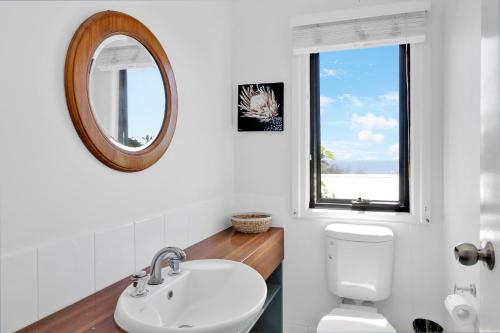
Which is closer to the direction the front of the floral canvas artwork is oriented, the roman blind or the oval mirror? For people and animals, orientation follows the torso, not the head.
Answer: the oval mirror

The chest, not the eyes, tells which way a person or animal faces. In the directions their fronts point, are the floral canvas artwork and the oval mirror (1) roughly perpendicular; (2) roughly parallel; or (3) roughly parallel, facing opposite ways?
roughly perpendicular

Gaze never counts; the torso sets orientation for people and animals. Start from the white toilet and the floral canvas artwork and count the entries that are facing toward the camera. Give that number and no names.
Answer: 2

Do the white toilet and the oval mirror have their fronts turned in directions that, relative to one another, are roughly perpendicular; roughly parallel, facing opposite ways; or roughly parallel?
roughly perpendicular

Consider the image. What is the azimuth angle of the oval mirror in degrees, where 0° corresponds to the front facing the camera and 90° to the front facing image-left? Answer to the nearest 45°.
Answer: approximately 315°

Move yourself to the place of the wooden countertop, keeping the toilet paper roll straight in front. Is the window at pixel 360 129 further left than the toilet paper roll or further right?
left

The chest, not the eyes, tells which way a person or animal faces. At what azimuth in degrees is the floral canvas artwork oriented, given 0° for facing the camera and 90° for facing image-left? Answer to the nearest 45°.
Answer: approximately 0°

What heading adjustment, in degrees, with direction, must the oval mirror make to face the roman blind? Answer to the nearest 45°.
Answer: approximately 45° to its left

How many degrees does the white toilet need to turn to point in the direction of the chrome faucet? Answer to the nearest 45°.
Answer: approximately 45° to its right

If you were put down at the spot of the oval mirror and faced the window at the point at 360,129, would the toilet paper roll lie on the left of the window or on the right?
right
